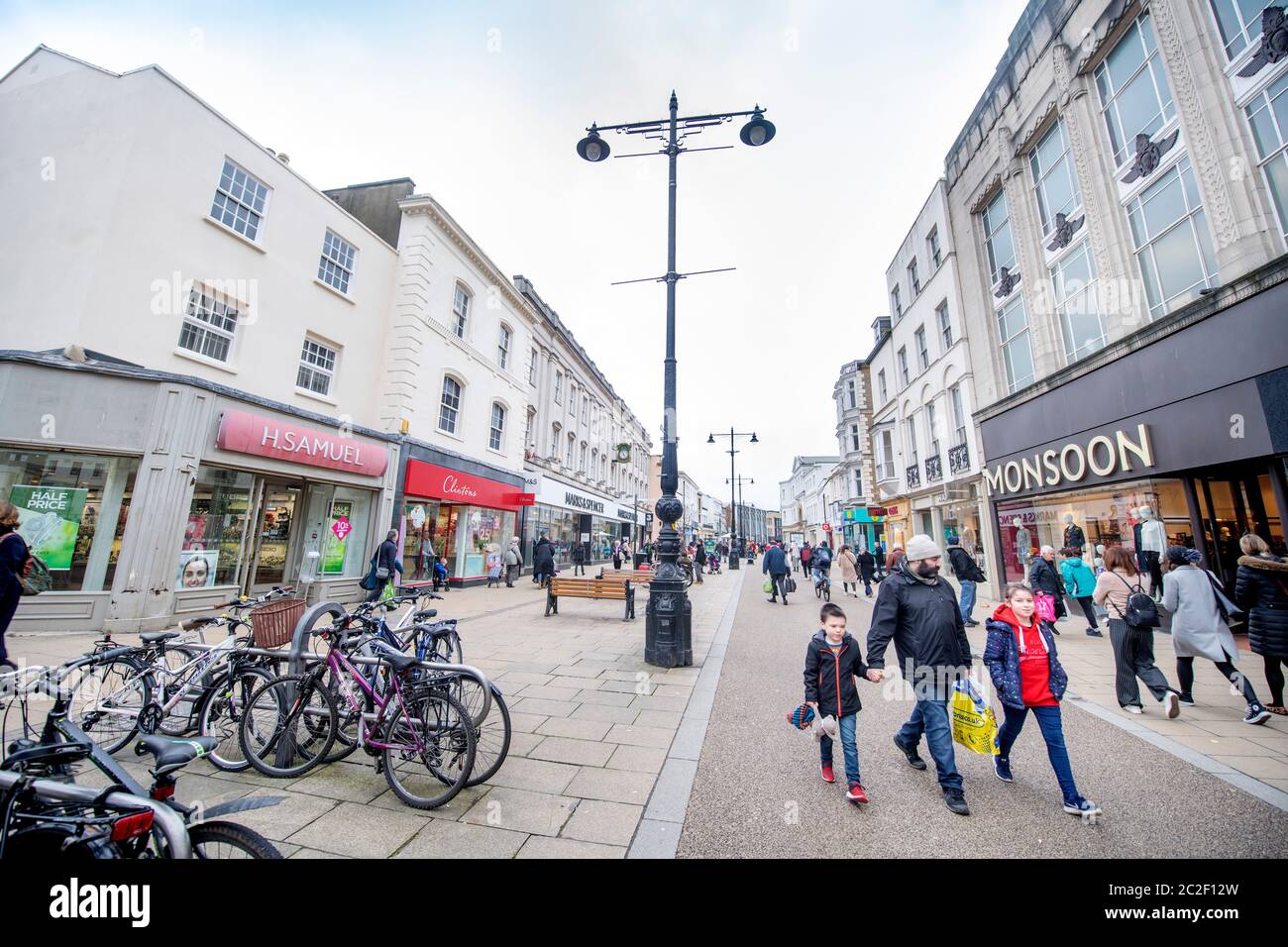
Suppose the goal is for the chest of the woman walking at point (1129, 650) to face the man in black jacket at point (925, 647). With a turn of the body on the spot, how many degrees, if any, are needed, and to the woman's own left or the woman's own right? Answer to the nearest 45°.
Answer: approximately 135° to the woman's own left

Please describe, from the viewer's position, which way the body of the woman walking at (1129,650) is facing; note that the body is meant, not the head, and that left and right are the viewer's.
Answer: facing away from the viewer and to the left of the viewer

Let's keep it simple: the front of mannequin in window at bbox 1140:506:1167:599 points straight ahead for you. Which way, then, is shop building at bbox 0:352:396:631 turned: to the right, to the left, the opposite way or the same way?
the opposite way

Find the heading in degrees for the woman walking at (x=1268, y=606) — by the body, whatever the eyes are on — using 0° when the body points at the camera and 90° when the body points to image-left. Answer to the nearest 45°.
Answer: approximately 180°

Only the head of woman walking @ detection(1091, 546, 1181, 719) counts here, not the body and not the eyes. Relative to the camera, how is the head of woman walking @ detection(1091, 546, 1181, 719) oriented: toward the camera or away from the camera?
away from the camera

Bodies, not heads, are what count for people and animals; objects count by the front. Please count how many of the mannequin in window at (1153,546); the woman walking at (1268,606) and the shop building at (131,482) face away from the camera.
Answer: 1

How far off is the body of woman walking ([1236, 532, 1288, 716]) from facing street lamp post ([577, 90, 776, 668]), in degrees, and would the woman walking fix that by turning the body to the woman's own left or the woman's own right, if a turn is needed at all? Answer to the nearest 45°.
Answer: approximately 90° to the woman's own left

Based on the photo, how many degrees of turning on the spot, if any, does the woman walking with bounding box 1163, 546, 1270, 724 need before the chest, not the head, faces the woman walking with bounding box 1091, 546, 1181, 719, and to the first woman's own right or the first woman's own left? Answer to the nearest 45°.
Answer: approximately 90° to the first woman's own left

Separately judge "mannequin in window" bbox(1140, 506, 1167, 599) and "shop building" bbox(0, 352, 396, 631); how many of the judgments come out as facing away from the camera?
0

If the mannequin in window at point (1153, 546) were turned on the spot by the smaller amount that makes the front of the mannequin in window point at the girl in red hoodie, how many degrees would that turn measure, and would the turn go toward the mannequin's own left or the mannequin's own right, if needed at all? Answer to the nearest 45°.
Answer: approximately 45° to the mannequin's own left

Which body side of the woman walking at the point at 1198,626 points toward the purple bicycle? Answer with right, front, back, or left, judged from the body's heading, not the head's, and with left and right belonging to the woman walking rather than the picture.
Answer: left

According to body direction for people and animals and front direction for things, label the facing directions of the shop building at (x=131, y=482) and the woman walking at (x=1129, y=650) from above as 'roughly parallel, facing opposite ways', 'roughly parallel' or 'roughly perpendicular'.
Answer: roughly perpendicular

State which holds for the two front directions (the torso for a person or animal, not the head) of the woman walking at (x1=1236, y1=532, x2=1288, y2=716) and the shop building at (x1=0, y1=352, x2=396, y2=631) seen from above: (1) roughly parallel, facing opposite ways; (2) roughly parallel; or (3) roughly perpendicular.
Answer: roughly perpendicular

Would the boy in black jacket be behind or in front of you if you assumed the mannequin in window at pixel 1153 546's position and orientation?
in front
